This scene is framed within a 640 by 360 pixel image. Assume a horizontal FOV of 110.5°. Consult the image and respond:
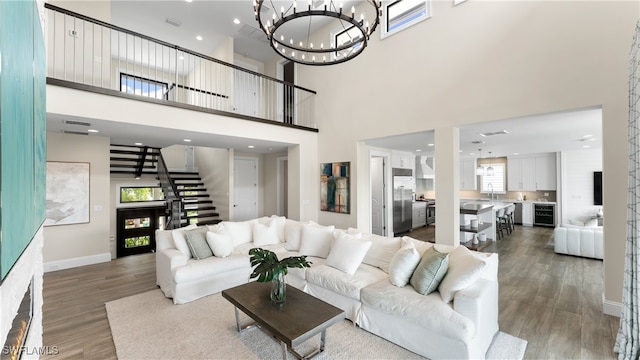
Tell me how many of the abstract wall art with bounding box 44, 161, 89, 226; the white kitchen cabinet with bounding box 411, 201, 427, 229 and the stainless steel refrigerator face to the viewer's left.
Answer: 0

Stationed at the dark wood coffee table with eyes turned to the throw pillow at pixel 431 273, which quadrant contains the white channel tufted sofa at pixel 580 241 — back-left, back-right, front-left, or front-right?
front-left

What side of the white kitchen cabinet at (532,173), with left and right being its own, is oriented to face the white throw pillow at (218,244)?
front

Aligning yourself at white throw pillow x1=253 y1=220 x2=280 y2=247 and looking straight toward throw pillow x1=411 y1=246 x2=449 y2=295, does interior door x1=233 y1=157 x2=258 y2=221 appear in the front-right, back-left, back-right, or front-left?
back-left

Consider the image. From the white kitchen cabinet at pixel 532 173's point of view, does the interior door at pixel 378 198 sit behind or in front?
in front

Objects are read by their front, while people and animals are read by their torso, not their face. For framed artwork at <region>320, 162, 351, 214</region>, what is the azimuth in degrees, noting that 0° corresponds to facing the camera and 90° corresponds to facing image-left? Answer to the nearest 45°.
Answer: approximately 45°

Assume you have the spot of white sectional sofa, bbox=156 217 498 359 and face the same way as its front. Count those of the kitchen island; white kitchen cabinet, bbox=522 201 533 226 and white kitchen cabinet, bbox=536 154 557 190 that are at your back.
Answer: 3

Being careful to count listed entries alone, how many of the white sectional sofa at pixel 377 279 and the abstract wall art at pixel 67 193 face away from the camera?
0

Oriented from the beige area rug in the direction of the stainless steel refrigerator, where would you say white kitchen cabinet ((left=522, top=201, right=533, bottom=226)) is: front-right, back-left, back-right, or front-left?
front-right

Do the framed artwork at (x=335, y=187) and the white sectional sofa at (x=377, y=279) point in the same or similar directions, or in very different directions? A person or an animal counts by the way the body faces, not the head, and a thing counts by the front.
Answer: same or similar directions

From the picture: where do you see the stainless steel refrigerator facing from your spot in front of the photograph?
facing the viewer and to the right of the viewer

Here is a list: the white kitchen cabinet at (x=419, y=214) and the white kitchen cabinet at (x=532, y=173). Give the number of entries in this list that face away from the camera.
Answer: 0

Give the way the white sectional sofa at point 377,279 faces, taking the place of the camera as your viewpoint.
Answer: facing the viewer and to the left of the viewer

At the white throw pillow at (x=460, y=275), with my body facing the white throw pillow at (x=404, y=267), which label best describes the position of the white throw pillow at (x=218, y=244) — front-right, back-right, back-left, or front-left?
front-left
